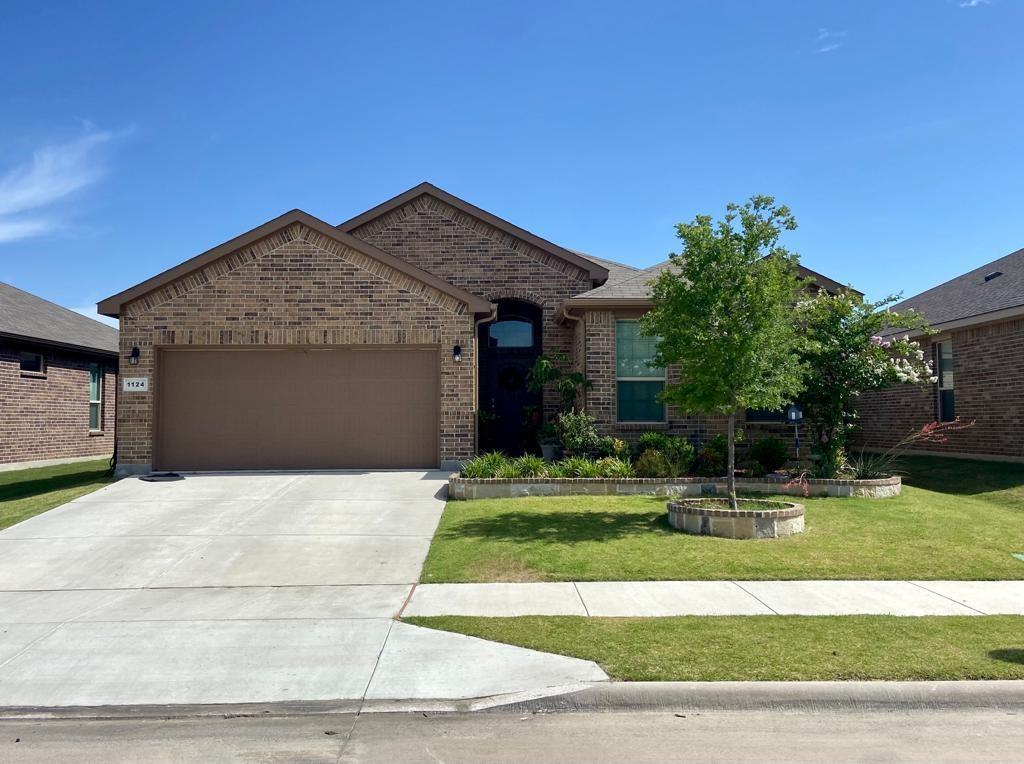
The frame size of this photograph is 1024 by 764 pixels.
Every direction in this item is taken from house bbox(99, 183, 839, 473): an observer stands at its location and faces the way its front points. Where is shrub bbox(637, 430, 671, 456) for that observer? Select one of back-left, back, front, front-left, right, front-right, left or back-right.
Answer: left

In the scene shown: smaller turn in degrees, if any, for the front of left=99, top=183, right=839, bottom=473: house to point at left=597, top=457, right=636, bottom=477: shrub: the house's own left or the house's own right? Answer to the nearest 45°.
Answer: approximately 90° to the house's own left

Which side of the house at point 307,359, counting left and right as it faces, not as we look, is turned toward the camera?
front

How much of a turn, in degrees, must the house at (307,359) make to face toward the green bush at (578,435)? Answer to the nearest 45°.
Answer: approximately 90° to its left

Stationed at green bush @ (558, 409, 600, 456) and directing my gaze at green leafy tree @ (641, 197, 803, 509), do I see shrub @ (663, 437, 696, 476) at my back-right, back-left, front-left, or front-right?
front-left

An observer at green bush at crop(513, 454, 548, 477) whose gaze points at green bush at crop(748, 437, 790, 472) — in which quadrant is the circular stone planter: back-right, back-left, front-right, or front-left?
front-right

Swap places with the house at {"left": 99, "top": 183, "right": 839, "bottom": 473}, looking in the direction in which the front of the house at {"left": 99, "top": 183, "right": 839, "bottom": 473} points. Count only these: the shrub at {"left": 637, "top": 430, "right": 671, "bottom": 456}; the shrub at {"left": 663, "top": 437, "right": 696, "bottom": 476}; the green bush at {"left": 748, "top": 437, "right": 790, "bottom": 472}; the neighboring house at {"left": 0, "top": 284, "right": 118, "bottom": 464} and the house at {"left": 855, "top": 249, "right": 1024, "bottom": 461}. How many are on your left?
4

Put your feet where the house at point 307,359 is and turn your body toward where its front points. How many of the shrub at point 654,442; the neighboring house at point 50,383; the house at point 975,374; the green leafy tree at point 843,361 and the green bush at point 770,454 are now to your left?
4

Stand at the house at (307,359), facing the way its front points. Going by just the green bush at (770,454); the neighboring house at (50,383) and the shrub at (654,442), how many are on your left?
2

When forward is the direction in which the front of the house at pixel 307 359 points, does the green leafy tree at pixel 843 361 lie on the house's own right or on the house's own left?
on the house's own left

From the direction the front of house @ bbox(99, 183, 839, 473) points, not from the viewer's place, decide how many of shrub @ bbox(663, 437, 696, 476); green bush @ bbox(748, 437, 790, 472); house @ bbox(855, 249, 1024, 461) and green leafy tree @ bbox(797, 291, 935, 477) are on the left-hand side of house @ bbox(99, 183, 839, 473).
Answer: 4

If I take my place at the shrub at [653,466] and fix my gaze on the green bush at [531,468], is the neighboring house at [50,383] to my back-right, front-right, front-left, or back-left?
front-right

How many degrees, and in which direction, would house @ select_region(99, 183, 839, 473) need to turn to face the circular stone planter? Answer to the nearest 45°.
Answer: approximately 45° to its left

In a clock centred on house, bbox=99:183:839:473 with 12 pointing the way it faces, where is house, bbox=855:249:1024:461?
house, bbox=855:249:1024:461 is roughly at 9 o'clock from house, bbox=99:183:839:473.

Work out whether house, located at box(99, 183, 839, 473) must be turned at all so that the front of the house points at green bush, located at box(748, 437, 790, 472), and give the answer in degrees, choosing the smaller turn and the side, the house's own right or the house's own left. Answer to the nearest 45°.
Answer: approximately 90° to the house's own left

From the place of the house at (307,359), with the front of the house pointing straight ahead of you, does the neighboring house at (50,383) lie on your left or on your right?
on your right
